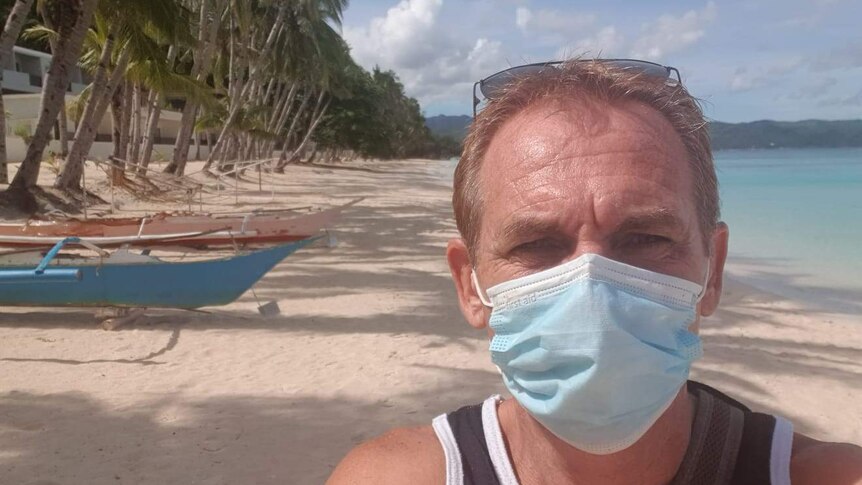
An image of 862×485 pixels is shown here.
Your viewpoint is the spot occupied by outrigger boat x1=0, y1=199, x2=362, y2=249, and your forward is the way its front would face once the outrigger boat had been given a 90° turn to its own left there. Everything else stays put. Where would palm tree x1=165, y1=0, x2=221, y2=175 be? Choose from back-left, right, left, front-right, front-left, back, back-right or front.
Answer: front

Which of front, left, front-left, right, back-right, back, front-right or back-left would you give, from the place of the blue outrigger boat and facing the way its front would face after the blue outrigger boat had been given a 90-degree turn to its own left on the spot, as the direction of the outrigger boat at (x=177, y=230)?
front

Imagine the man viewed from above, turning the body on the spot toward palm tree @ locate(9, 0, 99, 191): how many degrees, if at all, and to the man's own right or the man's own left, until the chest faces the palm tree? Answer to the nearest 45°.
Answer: approximately 135° to the man's own right

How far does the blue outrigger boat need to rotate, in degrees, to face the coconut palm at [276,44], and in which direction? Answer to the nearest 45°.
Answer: approximately 90° to its left

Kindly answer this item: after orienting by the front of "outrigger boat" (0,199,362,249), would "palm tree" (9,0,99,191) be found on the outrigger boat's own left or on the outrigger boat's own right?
on the outrigger boat's own left

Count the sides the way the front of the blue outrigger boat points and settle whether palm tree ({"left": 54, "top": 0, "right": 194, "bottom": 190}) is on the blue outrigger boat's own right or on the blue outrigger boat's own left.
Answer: on the blue outrigger boat's own left

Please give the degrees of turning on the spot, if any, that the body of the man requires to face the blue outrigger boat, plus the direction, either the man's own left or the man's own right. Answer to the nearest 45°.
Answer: approximately 135° to the man's own right

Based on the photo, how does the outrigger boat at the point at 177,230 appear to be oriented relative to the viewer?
to the viewer's right

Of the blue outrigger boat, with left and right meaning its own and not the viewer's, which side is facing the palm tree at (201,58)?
left

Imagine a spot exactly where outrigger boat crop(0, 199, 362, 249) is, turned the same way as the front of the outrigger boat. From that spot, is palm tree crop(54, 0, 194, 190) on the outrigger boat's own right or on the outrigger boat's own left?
on the outrigger boat's own left

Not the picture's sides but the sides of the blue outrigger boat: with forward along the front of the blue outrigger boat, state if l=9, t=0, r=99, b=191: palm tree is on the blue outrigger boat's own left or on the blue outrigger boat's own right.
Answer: on the blue outrigger boat's own left

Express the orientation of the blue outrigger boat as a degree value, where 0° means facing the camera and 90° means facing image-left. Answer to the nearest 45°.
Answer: approximately 270°

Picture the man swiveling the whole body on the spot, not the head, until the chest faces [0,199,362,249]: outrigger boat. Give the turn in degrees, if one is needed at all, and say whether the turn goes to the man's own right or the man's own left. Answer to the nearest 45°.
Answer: approximately 135° to the man's own right

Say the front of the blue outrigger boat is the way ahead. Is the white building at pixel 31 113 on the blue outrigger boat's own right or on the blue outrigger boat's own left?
on the blue outrigger boat's own left

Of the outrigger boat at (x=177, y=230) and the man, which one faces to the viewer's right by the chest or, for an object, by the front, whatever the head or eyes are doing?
the outrigger boat
